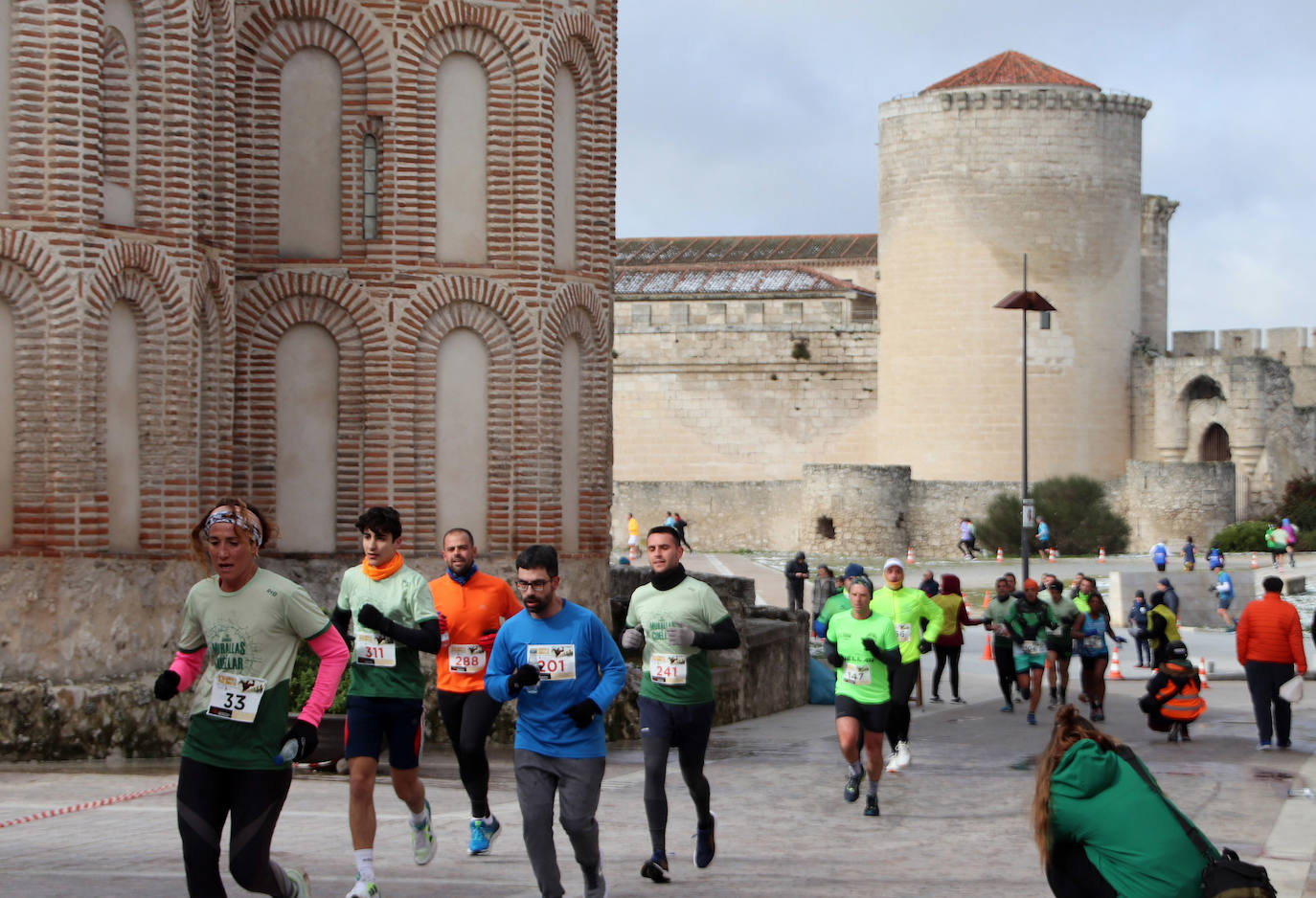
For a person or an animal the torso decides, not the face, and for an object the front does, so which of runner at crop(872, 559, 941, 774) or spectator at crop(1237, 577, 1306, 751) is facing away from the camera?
the spectator

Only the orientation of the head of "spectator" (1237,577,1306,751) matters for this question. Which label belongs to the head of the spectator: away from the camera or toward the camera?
away from the camera

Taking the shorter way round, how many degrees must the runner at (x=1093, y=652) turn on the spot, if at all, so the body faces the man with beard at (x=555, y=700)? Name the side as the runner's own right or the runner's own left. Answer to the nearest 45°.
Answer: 0° — they already face them

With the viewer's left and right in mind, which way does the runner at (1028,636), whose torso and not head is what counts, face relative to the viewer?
facing the viewer

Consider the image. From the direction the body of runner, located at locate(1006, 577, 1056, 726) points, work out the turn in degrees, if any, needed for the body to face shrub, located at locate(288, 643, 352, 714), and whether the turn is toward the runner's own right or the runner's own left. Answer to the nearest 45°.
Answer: approximately 45° to the runner's own right

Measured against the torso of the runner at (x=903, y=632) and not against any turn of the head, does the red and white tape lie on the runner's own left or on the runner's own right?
on the runner's own right

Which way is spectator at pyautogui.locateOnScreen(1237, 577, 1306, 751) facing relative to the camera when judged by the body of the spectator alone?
away from the camera

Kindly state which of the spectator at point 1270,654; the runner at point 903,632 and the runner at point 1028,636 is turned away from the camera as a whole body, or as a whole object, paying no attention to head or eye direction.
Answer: the spectator

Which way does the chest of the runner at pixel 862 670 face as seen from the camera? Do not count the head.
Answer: toward the camera

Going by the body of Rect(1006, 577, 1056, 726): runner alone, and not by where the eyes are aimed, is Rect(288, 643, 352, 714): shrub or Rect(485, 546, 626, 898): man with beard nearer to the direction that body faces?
the man with beard

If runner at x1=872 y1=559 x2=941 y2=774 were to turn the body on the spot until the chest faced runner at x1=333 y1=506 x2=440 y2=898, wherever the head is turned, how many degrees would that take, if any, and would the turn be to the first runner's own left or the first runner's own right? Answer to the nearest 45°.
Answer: approximately 45° to the first runner's own right

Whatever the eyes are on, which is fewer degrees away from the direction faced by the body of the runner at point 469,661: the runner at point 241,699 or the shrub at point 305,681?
the runner

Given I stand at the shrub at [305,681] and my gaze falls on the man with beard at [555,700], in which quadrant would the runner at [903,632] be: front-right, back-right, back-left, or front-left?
front-left

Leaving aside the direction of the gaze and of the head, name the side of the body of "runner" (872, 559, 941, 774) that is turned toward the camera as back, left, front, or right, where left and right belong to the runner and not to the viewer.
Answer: front

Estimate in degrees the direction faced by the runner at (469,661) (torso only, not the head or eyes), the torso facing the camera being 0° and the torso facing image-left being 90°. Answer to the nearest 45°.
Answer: approximately 0°
